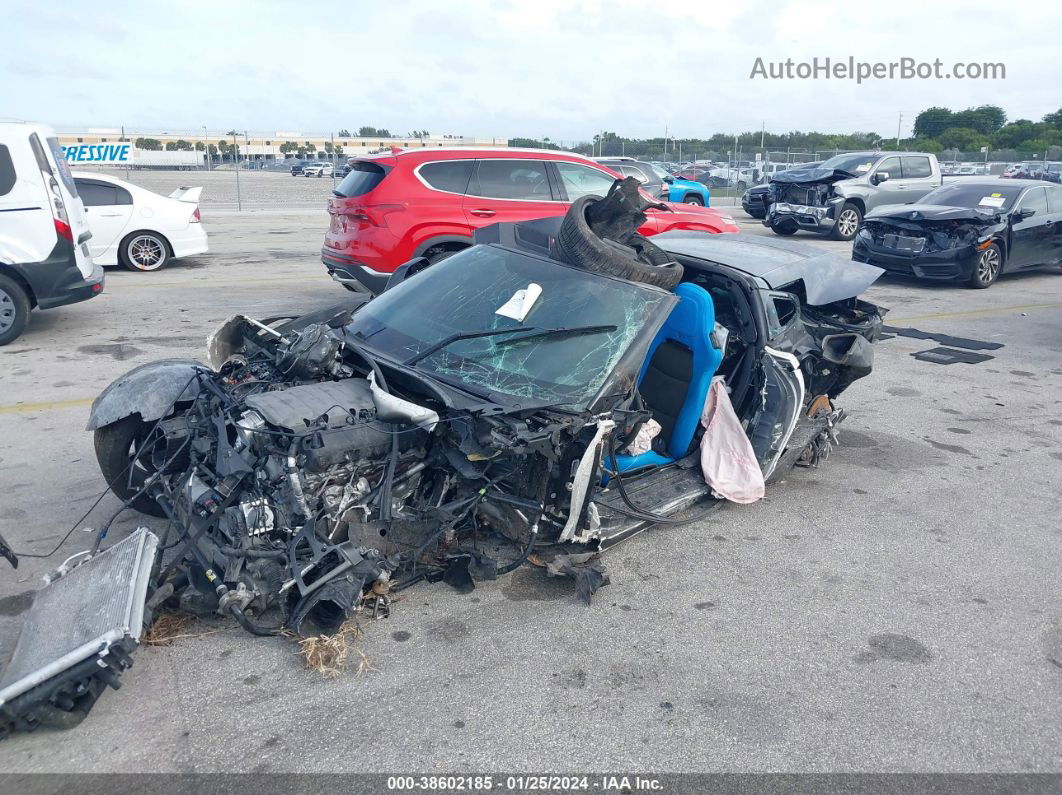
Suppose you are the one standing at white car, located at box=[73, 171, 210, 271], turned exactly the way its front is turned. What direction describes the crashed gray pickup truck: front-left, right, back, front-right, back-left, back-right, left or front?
back

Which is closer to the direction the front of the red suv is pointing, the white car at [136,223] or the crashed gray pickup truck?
the crashed gray pickup truck

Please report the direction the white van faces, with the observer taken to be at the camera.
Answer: facing away from the viewer and to the left of the viewer

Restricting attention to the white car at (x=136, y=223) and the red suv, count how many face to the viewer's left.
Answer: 1

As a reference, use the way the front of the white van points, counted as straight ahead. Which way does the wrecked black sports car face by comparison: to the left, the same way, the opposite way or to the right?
to the left

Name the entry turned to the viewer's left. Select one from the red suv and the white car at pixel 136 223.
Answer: the white car

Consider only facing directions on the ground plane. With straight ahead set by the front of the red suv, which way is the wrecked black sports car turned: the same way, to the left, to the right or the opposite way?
the opposite way

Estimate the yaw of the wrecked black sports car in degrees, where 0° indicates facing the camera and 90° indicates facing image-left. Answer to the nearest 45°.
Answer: approximately 45°

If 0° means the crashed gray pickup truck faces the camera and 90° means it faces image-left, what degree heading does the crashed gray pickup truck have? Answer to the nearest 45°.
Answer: approximately 45°

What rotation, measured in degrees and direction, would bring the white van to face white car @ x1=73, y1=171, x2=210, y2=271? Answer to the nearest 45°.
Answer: approximately 45° to its right

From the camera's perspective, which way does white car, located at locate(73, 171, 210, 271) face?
to the viewer's left

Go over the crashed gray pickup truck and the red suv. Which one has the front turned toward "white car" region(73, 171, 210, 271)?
the crashed gray pickup truck

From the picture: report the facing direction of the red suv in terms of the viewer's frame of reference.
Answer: facing away from the viewer and to the right of the viewer

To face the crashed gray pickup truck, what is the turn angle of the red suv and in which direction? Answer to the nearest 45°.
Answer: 0° — it already faces it

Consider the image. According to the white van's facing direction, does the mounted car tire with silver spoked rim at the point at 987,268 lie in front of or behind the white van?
behind

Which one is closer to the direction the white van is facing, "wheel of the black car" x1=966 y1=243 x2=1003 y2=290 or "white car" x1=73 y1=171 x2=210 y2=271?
the white car

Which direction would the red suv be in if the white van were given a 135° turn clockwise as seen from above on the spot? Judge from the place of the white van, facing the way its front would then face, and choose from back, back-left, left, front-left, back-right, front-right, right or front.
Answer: front

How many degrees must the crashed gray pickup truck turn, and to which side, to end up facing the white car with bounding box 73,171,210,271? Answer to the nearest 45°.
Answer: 0° — it already faces it
